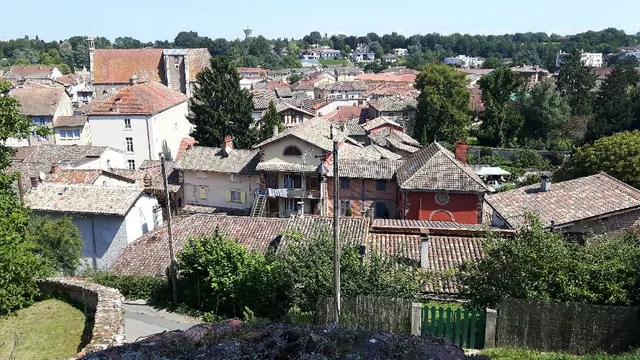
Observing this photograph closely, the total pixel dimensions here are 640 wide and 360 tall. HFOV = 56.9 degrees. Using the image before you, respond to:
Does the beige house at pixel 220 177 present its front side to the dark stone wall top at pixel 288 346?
yes

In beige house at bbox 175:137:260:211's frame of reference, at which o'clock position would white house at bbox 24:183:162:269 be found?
white house at bbox 24:183:162:269 is roughly at 1 o'clock from beige house at bbox 175:137:260:211.

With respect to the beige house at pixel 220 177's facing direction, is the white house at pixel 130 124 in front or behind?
behind

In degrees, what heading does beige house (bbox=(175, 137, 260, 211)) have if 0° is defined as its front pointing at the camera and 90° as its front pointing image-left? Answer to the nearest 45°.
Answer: approximately 0°

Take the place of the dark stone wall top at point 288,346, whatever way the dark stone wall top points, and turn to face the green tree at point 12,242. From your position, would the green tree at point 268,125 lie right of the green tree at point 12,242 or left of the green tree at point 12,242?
right

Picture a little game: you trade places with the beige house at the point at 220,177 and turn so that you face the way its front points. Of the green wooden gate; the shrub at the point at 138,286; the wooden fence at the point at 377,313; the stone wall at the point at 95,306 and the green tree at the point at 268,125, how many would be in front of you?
4

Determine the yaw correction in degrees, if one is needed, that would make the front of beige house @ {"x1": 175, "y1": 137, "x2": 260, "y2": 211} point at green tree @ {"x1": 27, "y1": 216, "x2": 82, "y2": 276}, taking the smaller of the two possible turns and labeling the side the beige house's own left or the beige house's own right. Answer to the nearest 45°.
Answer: approximately 45° to the beige house's own right

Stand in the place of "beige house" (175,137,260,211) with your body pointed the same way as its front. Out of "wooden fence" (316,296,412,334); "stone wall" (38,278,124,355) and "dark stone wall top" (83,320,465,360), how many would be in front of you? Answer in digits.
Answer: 3

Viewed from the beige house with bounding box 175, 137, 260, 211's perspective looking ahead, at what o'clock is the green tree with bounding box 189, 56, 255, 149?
The green tree is roughly at 6 o'clock from the beige house.

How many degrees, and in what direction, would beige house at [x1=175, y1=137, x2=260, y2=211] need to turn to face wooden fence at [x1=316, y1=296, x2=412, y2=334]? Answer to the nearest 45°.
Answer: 0° — it already faces it

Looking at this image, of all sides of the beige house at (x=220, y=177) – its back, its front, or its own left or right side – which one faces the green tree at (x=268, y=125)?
back

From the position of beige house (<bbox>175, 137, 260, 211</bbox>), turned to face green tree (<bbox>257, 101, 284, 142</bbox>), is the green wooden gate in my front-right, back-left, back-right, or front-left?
back-right
